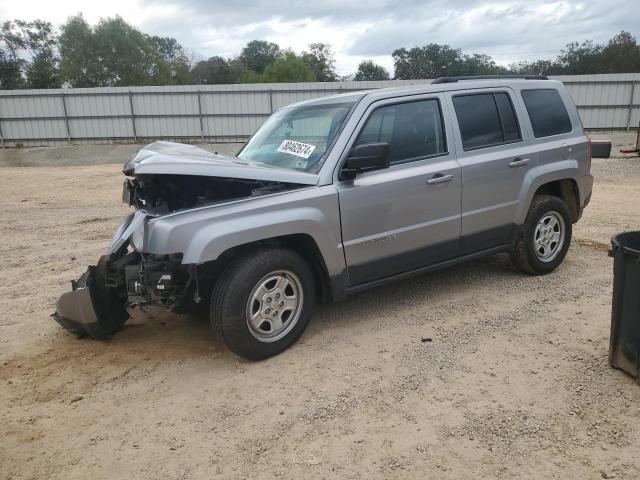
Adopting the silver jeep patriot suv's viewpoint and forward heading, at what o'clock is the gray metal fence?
The gray metal fence is roughly at 4 o'clock from the silver jeep patriot suv.

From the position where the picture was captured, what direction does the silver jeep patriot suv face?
facing the viewer and to the left of the viewer

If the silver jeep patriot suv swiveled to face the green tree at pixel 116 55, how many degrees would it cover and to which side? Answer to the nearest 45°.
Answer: approximately 135° to its right

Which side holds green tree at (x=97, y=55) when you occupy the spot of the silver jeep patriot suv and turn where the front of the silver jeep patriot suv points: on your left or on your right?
on your right

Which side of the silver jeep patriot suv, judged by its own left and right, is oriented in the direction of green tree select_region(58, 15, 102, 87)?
right
